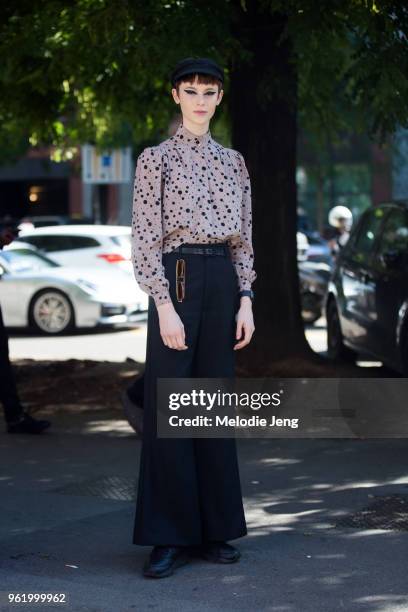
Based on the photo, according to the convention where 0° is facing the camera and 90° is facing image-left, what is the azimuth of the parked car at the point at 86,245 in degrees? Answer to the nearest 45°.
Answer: approximately 90°

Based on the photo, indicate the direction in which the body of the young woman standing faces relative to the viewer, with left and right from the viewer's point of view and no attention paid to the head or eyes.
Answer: facing the viewer

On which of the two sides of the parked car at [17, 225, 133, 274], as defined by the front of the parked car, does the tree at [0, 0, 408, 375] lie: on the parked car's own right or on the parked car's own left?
on the parked car's own left

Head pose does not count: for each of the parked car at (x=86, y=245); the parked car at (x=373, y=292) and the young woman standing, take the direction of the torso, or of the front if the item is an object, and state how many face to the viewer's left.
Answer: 1

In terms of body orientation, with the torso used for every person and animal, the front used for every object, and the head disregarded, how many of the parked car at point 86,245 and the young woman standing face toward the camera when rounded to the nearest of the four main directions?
1

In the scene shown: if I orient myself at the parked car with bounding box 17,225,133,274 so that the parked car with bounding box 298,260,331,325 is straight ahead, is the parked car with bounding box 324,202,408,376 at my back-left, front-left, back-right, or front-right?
front-right

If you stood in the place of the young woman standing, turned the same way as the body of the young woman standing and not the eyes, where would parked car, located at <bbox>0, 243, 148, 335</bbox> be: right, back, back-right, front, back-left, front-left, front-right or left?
back

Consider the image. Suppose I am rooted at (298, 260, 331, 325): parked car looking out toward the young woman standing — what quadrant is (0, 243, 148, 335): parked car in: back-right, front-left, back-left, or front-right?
front-right

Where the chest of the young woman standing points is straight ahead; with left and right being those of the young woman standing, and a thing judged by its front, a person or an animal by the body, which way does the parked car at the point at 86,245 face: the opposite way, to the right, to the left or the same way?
to the right

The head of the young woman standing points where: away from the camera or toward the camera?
toward the camera
